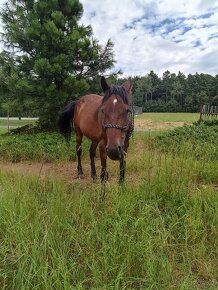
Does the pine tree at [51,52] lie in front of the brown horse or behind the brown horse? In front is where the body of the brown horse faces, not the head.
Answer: behind

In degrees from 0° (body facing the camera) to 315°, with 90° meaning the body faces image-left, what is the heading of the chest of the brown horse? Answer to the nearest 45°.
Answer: approximately 315°
